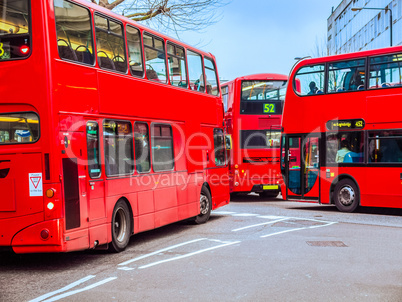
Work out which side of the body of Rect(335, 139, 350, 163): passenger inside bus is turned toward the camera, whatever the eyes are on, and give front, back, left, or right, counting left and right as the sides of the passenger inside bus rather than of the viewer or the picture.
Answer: left

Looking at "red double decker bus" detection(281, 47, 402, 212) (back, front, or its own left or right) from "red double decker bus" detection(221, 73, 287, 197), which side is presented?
front

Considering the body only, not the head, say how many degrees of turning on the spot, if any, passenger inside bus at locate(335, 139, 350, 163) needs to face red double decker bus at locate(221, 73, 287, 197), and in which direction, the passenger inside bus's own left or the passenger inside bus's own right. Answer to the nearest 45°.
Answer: approximately 45° to the passenger inside bus's own right
